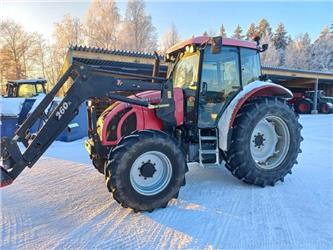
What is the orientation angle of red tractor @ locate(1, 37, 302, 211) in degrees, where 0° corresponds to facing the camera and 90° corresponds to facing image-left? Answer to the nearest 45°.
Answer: approximately 45°

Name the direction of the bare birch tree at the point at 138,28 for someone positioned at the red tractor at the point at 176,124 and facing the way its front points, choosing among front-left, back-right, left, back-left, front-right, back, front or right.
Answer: back-right

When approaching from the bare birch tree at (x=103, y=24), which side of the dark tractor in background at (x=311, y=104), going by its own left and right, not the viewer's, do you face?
back

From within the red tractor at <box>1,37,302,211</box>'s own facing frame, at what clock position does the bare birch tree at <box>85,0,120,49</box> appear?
The bare birch tree is roughly at 4 o'clock from the red tractor.
